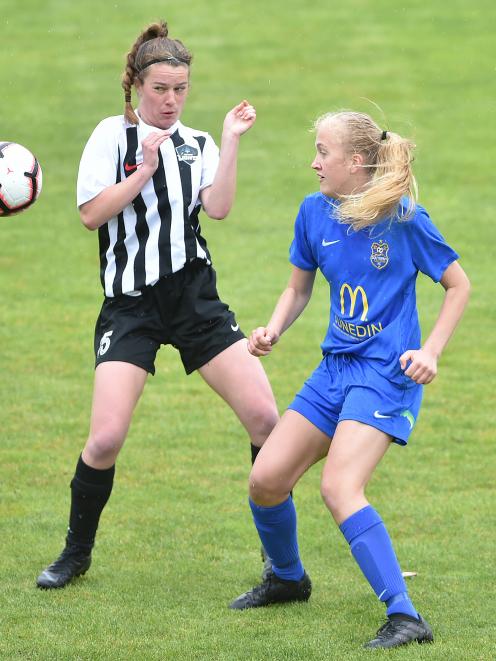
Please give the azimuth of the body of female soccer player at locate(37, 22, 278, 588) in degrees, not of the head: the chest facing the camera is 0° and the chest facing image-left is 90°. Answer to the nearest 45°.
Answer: approximately 0°

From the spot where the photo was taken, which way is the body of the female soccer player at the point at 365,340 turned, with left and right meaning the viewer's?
facing the viewer and to the left of the viewer

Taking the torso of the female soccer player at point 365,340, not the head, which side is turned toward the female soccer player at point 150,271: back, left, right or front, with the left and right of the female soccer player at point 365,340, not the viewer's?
right

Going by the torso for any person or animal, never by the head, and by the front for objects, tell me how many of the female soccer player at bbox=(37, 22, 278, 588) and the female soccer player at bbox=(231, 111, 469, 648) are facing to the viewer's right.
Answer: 0

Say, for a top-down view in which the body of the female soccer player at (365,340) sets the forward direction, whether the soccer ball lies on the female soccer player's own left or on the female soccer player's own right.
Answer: on the female soccer player's own right

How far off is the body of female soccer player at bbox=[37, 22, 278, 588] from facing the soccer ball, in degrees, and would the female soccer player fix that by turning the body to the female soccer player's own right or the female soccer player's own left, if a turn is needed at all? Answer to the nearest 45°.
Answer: approximately 135° to the female soccer player's own right

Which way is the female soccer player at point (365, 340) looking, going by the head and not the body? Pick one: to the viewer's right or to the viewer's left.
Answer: to the viewer's left
